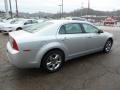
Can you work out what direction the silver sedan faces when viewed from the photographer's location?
facing away from the viewer and to the right of the viewer
